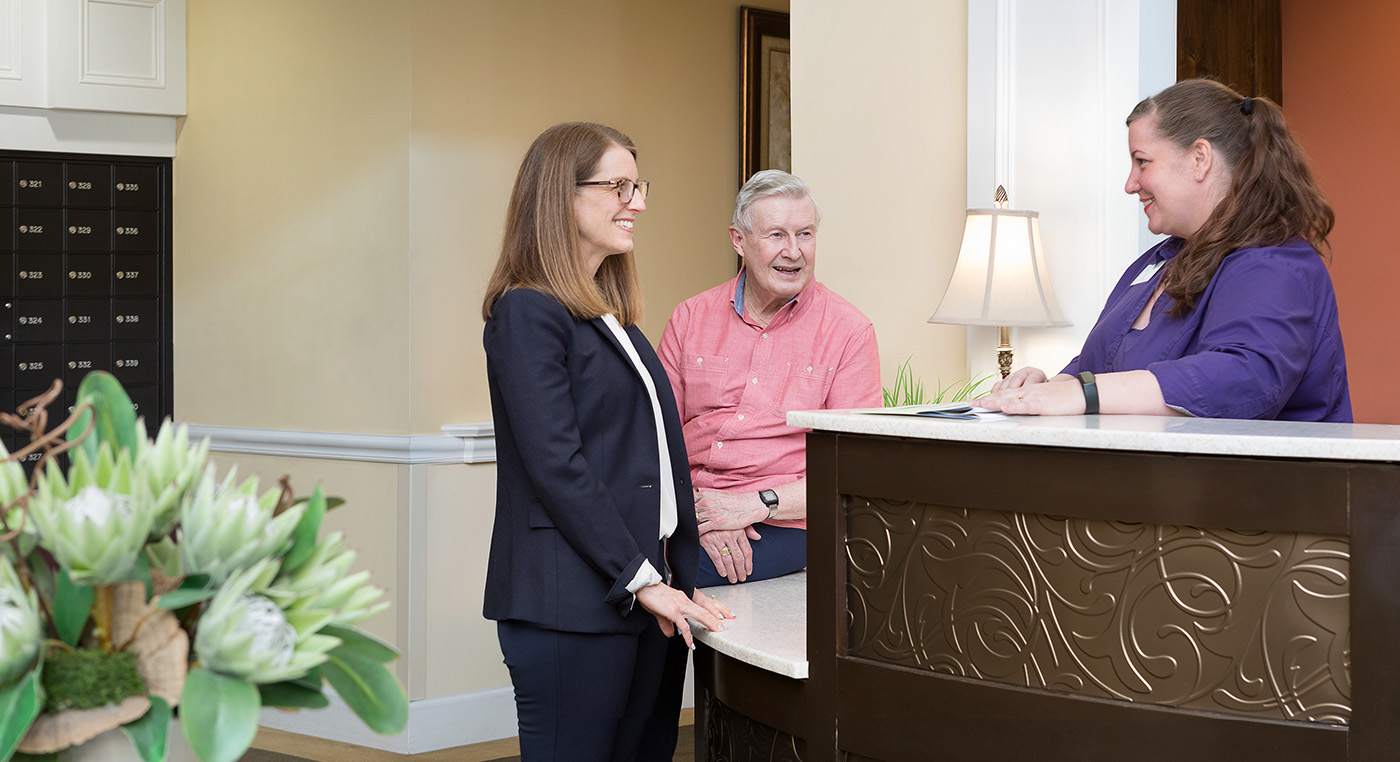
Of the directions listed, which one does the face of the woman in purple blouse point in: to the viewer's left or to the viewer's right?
to the viewer's left

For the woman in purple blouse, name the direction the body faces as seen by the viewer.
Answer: to the viewer's left

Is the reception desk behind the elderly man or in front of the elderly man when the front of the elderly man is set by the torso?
in front

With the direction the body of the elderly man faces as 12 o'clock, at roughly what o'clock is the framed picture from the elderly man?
The framed picture is roughly at 6 o'clock from the elderly man.

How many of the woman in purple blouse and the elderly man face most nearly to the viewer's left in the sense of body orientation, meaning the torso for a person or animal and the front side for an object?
1

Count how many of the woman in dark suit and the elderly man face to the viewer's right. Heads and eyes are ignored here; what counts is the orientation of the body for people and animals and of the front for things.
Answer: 1

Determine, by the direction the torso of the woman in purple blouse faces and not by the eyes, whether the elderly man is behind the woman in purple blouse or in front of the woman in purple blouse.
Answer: in front

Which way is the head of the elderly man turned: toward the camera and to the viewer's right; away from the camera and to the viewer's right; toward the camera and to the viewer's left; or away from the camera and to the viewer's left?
toward the camera and to the viewer's right

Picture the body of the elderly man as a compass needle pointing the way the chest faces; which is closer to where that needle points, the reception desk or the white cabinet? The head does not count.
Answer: the reception desk

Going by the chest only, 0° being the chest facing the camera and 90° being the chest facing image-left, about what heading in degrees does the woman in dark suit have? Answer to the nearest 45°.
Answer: approximately 270°
